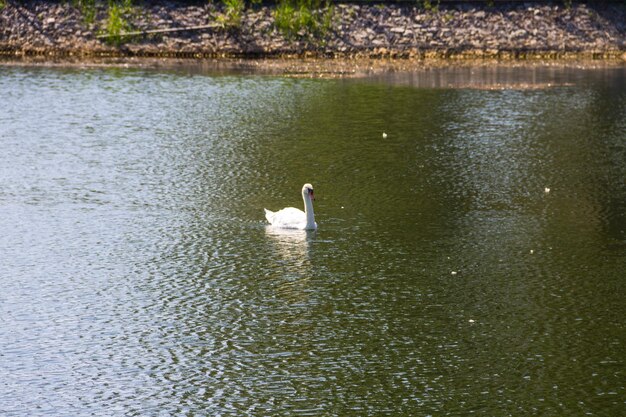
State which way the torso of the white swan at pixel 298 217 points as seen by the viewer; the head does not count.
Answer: to the viewer's right
